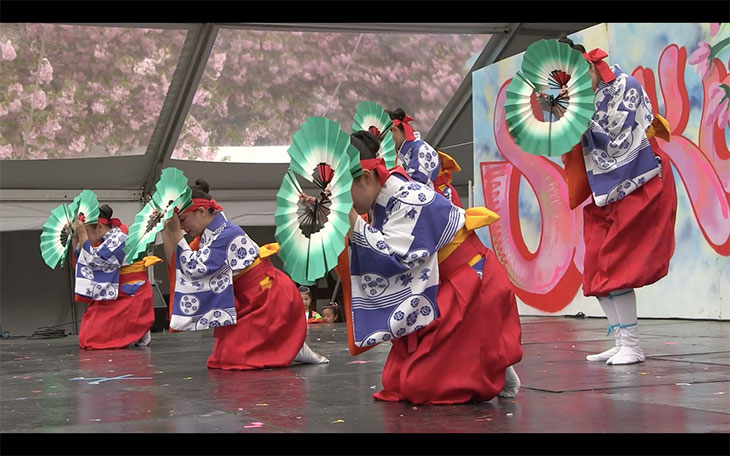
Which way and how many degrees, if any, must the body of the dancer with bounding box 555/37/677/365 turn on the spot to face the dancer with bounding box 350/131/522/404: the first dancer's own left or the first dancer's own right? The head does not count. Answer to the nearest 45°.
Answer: approximately 45° to the first dancer's own left

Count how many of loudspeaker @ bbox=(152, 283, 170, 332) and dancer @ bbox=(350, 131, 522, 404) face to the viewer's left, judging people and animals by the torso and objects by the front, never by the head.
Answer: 1

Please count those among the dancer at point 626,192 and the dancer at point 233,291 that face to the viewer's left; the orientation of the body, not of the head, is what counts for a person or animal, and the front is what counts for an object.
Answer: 2

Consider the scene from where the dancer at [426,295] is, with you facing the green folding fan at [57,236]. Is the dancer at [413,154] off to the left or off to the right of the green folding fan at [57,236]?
right

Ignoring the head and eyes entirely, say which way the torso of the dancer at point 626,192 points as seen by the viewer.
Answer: to the viewer's left

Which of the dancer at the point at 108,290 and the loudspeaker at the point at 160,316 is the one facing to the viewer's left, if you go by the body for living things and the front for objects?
the dancer

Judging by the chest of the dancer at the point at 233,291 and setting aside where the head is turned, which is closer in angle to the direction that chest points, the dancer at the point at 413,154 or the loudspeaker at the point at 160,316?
the loudspeaker

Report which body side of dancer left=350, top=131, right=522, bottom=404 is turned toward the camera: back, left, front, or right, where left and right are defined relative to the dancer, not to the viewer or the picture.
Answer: left

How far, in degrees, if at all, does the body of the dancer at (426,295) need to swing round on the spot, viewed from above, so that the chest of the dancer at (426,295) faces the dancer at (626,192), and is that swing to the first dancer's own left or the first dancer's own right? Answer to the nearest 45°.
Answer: approximately 135° to the first dancer's own right

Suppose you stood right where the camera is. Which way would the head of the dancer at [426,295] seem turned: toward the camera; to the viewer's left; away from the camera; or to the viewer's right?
to the viewer's left

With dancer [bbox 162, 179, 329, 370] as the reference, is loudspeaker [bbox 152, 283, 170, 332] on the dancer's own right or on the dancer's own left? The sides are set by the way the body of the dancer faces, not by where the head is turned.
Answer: on the dancer's own right

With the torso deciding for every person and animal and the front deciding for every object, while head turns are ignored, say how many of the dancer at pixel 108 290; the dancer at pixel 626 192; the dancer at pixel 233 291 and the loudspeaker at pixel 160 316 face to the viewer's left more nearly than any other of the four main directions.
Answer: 3

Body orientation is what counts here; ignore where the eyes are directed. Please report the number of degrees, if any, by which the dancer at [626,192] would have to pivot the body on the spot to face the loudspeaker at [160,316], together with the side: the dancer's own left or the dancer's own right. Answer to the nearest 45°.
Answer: approximately 45° to the dancer's own right

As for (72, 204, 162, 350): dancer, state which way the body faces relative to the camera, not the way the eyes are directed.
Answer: to the viewer's left

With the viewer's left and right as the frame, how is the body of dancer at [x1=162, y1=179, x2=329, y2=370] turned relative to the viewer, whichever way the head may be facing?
facing to the left of the viewer
